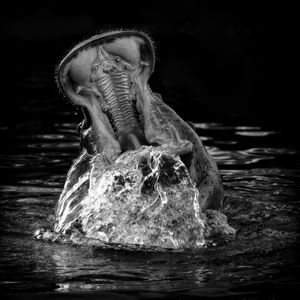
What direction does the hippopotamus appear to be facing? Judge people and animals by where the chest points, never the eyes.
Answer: toward the camera
